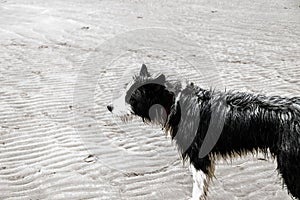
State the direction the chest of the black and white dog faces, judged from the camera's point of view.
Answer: to the viewer's left
